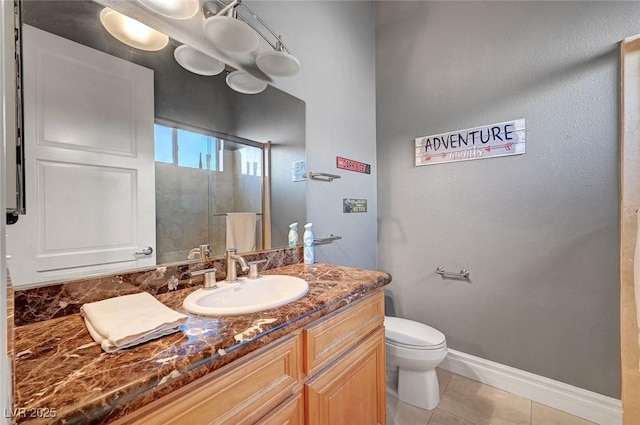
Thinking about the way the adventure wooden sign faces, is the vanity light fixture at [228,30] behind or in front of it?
in front

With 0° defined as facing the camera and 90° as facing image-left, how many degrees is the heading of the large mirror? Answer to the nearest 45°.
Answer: approximately 315°

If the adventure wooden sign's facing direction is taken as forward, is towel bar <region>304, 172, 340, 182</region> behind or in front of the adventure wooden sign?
in front

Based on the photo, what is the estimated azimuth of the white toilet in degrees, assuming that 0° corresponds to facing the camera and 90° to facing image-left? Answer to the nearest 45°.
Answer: approximately 315°

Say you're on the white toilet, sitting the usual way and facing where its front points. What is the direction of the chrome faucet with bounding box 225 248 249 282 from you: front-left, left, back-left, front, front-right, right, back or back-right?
right
